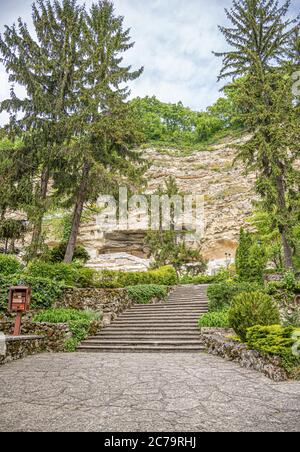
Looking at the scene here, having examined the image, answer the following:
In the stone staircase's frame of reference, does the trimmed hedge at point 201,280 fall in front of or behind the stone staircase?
behind

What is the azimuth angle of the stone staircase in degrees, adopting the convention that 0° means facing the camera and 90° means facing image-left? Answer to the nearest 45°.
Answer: approximately 0°

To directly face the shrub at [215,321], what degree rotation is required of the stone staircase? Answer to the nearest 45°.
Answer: approximately 90° to its left

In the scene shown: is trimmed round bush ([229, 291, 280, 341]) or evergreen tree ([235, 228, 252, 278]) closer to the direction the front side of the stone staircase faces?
the trimmed round bush

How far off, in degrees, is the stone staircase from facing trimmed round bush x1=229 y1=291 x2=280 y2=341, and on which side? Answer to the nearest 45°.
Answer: approximately 45° to its left

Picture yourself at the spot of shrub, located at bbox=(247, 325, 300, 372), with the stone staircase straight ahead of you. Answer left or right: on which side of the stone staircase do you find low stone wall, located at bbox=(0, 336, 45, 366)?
left

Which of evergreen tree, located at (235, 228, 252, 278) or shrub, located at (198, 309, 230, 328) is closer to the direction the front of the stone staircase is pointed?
the shrub

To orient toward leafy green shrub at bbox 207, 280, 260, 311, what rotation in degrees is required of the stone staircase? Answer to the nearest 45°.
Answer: approximately 135° to its left
